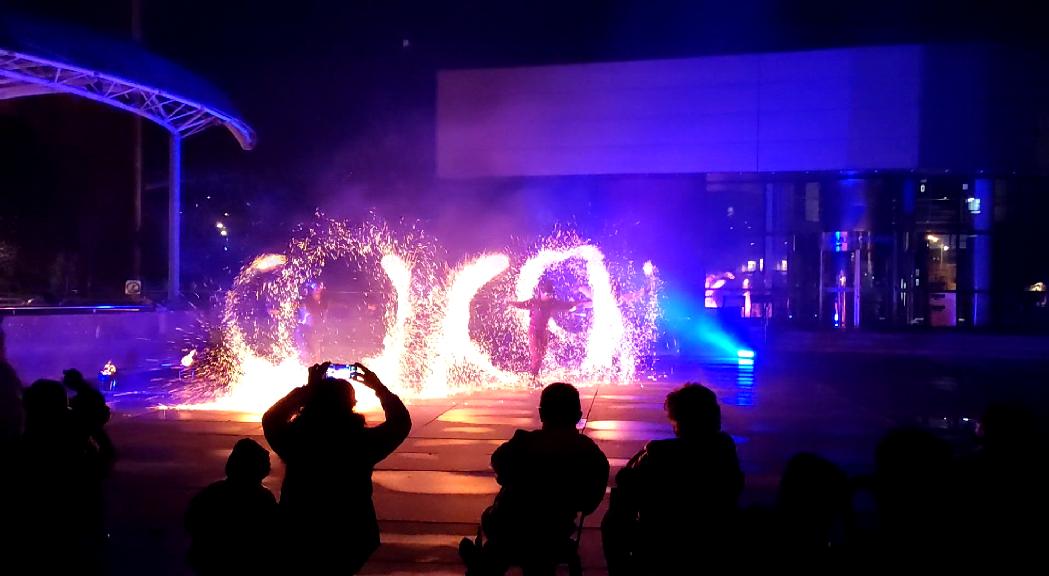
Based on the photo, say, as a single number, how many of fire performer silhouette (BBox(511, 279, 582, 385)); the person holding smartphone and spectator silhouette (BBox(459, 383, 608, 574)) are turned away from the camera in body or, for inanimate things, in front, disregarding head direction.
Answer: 2

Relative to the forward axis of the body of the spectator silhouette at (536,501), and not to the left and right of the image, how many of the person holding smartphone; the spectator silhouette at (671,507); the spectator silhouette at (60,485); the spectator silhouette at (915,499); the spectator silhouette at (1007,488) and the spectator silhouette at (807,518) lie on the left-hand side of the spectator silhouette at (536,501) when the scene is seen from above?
2

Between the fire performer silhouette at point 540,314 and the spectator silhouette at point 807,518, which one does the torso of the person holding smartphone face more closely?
the fire performer silhouette

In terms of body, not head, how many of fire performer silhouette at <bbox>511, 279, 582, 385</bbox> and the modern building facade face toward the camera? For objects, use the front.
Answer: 2

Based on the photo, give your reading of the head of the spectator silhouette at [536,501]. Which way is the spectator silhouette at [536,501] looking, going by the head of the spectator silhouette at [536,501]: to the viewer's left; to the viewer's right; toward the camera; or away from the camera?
away from the camera

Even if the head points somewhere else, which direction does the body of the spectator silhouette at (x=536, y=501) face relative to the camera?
away from the camera

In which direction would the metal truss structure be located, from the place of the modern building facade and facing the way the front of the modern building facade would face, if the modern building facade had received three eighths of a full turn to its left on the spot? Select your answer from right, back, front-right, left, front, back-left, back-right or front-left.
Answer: back

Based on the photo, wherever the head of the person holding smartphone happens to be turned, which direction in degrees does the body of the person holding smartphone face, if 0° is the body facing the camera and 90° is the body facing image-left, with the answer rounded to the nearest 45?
approximately 180°

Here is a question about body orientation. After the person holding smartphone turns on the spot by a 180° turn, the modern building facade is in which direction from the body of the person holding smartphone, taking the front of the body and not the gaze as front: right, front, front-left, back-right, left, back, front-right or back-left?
back-left

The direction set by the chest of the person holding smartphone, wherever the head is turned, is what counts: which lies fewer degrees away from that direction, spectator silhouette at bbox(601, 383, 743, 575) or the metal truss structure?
the metal truss structure

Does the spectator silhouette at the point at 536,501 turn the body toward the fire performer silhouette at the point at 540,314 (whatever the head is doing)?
yes

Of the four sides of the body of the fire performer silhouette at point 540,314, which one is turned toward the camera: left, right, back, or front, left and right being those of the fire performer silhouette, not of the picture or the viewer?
front

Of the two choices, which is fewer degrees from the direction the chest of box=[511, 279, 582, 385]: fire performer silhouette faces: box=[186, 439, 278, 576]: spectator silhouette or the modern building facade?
the spectator silhouette

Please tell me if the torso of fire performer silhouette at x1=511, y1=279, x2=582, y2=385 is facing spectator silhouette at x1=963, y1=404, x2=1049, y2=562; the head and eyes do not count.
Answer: yes

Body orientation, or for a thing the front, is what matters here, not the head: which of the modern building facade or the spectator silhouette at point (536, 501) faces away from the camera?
the spectator silhouette

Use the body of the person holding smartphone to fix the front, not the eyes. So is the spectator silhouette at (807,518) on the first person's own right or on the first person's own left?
on the first person's own right

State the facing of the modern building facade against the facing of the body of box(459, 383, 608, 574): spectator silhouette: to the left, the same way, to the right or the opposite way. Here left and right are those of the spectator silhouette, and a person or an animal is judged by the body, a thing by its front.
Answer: the opposite way

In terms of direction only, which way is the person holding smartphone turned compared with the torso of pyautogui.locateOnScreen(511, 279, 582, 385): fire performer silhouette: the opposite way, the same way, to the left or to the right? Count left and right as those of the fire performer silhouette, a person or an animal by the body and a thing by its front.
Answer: the opposite way
